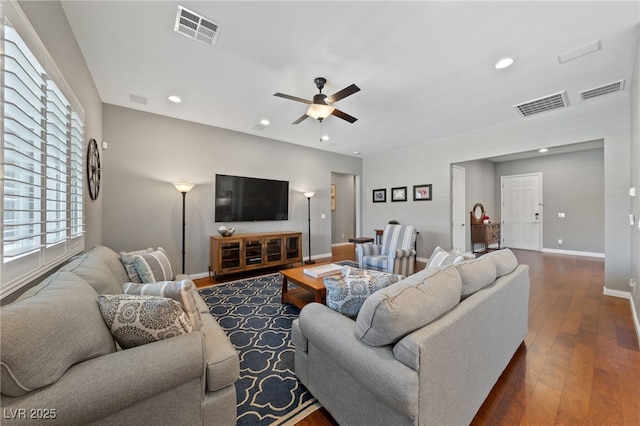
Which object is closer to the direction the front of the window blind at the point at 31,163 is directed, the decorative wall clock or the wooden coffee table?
the wooden coffee table

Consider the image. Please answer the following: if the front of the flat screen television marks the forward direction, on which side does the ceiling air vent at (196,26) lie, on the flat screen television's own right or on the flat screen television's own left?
on the flat screen television's own right

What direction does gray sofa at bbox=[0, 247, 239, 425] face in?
to the viewer's right

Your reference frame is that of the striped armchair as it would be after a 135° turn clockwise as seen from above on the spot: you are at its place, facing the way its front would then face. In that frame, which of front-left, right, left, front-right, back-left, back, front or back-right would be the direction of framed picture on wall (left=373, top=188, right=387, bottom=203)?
front

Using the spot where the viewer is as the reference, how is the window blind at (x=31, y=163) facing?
facing to the right of the viewer

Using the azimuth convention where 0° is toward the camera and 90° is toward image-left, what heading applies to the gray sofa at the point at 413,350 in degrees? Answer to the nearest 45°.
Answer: approximately 135°

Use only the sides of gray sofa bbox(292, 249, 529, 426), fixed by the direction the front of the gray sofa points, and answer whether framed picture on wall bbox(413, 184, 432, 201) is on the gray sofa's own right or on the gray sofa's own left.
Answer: on the gray sofa's own right

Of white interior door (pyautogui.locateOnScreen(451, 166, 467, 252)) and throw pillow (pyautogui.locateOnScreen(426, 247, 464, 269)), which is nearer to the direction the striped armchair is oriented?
the throw pillow

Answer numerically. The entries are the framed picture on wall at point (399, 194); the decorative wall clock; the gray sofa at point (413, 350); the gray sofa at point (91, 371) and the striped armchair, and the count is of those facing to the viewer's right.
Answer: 2

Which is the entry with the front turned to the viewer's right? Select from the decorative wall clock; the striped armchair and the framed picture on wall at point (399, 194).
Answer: the decorative wall clock

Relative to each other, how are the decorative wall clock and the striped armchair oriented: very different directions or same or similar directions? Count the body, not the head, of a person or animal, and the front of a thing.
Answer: very different directions

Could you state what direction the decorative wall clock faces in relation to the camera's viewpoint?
facing to the right of the viewer

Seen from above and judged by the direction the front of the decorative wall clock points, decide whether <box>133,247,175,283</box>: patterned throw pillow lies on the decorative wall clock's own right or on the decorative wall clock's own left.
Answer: on the decorative wall clock's own right

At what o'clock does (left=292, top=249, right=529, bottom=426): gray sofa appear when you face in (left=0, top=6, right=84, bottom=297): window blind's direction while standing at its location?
The gray sofa is roughly at 2 o'clock from the window blind.

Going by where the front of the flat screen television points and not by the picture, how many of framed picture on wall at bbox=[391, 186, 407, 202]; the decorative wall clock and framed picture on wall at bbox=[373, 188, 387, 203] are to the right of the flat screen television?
1

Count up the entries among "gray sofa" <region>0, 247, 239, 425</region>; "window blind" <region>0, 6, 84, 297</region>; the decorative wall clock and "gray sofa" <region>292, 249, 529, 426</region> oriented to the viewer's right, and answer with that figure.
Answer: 3

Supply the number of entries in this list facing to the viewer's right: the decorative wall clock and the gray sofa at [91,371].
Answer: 2
